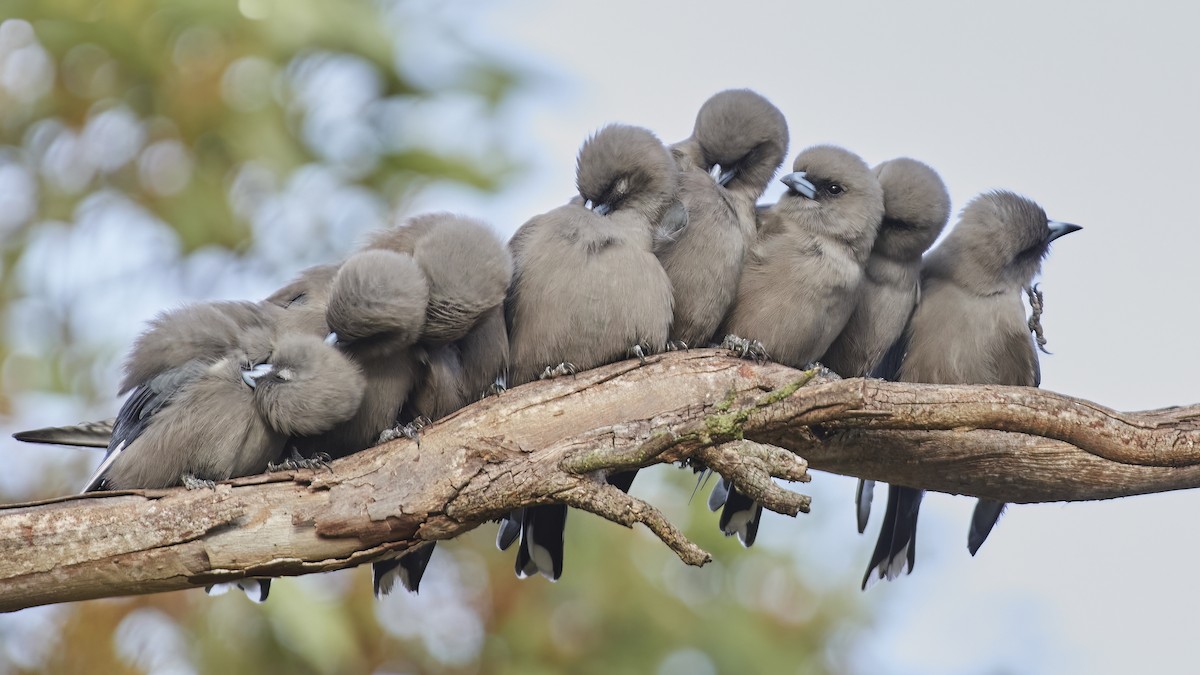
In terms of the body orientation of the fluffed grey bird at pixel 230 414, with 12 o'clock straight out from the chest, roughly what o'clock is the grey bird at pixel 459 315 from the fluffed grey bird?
The grey bird is roughly at 10 o'clock from the fluffed grey bird.

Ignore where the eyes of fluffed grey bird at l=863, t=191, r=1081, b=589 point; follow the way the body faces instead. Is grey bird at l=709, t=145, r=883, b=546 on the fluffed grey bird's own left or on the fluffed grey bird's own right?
on the fluffed grey bird's own right

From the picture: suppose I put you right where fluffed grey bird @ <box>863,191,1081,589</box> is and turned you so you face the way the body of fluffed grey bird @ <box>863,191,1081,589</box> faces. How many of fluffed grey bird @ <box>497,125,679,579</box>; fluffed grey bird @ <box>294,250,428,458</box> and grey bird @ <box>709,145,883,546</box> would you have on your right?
3

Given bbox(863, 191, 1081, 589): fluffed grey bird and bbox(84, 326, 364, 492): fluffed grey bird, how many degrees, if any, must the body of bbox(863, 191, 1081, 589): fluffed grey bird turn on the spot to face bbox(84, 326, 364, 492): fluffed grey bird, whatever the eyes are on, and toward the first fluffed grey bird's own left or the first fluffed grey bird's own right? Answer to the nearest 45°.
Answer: approximately 90° to the first fluffed grey bird's own right

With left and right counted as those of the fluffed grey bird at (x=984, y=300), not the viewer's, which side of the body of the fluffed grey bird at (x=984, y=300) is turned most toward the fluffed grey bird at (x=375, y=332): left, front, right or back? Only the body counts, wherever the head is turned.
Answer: right

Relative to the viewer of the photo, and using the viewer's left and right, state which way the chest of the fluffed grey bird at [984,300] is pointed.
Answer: facing the viewer and to the right of the viewer

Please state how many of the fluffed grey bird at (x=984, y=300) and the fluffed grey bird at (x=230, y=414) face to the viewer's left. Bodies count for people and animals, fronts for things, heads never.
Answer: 0

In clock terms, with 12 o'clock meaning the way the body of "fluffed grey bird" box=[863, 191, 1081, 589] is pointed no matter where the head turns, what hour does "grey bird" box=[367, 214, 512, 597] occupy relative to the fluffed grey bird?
The grey bird is roughly at 3 o'clock from the fluffed grey bird.

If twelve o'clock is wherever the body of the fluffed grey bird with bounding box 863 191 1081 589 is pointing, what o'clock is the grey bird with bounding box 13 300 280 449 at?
The grey bird is roughly at 3 o'clock from the fluffed grey bird.

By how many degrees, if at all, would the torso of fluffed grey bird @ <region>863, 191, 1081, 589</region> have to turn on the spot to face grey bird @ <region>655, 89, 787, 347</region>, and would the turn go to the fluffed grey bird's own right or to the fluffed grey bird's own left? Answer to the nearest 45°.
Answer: approximately 90° to the fluffed grey bird's own right

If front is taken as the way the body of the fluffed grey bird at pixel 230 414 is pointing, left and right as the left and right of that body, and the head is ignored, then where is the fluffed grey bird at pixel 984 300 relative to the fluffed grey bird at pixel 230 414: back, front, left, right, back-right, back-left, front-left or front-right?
front-left

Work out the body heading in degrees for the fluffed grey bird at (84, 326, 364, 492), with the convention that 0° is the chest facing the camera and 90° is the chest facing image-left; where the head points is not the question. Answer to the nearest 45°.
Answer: approximately 315°
